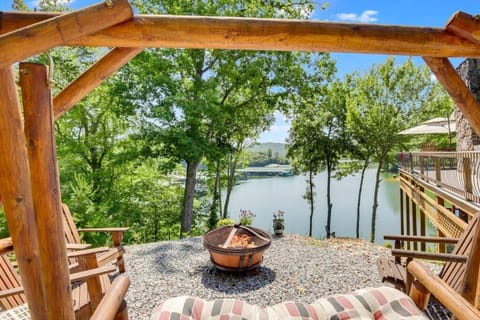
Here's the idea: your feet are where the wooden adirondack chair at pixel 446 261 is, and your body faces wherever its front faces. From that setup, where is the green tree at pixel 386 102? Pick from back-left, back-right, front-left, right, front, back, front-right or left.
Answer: right

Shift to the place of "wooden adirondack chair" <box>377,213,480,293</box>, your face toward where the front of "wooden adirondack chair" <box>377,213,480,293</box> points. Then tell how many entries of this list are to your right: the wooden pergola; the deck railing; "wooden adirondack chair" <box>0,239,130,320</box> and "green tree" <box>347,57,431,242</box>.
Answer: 2

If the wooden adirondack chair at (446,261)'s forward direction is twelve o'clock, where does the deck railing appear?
The deck railing is roughly at 3 o'clock from the wooden adirondack chair.

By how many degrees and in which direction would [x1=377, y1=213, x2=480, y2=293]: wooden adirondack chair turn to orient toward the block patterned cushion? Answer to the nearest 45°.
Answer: approximately 45° to its left

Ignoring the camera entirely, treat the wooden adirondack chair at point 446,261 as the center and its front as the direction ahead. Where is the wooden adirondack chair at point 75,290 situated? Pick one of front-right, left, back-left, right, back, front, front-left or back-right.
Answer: front-left

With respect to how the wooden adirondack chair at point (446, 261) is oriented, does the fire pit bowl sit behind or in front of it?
in front

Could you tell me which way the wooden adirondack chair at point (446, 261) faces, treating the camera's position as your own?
facing to the left of the viewer

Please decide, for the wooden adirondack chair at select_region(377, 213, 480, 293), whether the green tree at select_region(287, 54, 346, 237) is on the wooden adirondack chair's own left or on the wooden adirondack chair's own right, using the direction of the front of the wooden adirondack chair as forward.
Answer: on the wooden adirondack chair's own right

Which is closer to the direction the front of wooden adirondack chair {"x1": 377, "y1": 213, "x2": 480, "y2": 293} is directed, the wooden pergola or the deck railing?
the wooden pergola

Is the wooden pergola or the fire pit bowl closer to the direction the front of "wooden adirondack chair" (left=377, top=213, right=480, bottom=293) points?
the fire pit bowl
